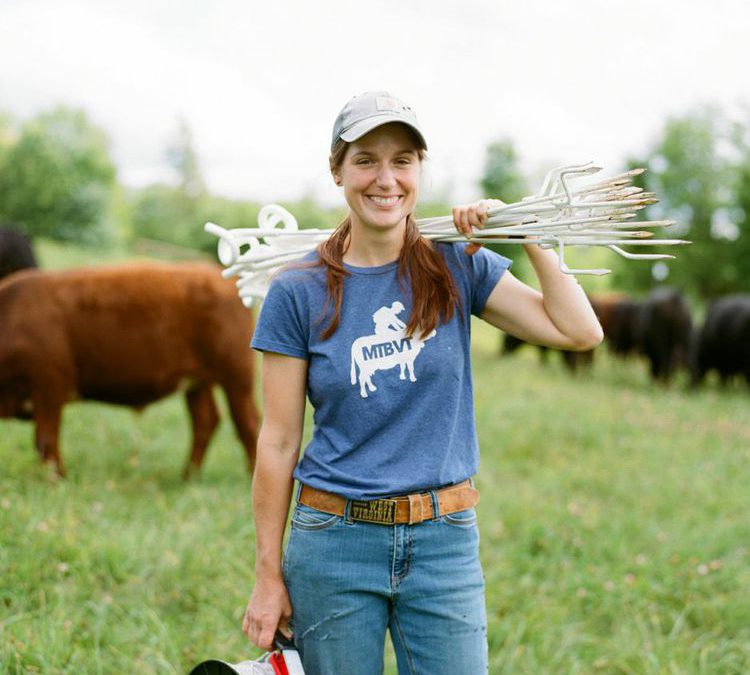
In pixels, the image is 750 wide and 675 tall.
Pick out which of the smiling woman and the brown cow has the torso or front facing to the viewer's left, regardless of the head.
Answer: the brown cow

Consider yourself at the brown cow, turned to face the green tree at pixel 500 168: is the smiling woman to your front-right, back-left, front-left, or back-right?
back-right

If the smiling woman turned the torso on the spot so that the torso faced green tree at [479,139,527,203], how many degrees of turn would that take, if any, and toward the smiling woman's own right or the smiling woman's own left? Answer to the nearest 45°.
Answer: approximately 180°

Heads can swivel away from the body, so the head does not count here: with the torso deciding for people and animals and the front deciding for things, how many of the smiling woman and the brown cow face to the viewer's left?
1

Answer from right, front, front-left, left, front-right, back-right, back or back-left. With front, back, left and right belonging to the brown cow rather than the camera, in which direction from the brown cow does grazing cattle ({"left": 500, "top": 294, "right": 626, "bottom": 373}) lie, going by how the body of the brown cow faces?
back-right

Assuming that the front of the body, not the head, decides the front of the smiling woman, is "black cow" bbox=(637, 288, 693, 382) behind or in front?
behind

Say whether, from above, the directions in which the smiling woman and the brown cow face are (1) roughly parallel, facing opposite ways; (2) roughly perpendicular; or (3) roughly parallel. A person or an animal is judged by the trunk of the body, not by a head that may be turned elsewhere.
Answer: roughly perpendicular

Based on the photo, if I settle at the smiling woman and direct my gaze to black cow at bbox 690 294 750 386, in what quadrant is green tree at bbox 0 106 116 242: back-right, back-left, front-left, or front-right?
front-left

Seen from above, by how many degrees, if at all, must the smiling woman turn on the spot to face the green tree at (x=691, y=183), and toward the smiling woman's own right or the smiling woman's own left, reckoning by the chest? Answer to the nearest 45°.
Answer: approximately 180°

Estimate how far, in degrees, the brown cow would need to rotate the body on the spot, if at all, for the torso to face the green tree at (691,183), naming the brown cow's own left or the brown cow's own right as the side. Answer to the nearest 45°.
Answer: approximately 135° to the brown cow's own right

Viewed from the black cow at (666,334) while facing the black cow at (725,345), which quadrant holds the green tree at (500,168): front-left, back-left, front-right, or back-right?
back-left

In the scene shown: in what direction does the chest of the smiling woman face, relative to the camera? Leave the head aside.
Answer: toward the camera

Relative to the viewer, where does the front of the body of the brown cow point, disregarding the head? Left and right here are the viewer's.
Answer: facing to the left of the viewer

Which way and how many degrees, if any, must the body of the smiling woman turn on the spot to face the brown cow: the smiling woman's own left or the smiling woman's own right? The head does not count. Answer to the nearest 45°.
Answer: approximately 135° to the smiling woman's own right
